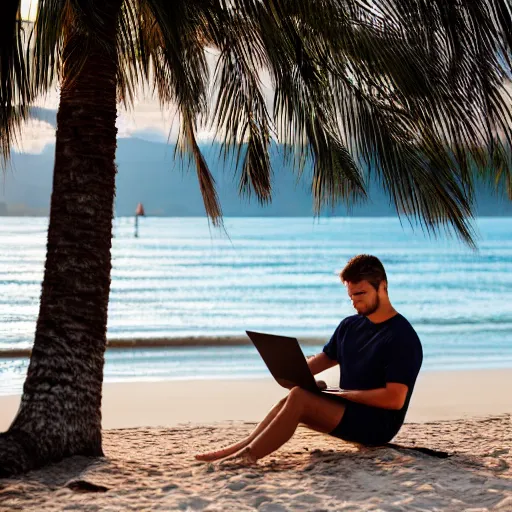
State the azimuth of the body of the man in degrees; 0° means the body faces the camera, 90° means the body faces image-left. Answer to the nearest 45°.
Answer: approximately 45°
